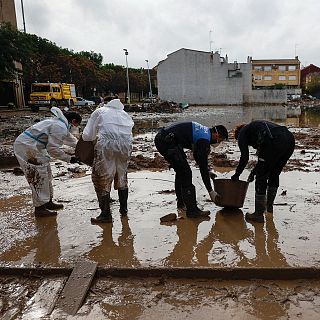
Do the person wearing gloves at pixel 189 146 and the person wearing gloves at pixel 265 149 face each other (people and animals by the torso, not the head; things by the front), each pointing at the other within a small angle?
yes

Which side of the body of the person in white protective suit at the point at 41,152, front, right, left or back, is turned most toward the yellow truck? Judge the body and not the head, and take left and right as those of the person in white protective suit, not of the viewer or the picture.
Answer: left

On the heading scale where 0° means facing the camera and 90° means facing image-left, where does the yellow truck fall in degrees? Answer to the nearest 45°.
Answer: approximately 45°

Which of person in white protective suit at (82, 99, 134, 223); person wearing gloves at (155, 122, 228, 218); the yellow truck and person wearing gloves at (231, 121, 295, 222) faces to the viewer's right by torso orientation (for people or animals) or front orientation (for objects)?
person wearing gloves at (155, 122, 228, 218)

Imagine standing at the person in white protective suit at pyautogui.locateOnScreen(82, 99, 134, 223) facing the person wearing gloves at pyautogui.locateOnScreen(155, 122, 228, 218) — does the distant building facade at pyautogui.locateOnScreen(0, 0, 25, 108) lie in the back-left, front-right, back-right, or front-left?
back-left

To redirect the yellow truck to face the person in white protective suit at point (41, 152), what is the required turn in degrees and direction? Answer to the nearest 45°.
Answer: approximately 45° to its left

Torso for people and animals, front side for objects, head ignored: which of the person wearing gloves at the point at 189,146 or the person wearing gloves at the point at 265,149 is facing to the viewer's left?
the person wearing gloves at the point at 265,149

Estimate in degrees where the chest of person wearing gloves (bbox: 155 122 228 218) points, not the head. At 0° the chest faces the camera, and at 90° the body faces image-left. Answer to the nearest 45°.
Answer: approximately 270°

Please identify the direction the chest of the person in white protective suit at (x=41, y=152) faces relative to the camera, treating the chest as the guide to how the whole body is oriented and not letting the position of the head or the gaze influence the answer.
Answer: to the viewer's right

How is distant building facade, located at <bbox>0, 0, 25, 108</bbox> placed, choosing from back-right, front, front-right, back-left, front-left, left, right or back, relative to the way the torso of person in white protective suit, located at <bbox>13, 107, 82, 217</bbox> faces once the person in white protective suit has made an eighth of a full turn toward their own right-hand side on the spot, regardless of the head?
back-left

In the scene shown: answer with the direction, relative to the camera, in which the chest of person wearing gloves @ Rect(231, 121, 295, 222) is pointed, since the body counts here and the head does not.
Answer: to the viewer's left

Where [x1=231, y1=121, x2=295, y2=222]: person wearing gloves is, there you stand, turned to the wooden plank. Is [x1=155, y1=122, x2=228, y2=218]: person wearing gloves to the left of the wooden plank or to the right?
right

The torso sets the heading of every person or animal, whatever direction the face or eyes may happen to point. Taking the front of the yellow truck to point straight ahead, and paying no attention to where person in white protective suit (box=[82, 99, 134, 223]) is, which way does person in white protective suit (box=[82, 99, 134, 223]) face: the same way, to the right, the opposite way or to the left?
to the right

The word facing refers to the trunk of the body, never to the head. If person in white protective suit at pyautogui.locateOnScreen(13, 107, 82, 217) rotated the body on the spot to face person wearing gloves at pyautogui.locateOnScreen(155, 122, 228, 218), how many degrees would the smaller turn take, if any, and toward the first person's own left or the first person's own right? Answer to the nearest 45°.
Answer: approximately 45° to the first person's own right

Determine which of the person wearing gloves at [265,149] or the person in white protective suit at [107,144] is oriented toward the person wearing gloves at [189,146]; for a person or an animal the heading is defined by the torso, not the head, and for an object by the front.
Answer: the person wearing gloves at [265,149]

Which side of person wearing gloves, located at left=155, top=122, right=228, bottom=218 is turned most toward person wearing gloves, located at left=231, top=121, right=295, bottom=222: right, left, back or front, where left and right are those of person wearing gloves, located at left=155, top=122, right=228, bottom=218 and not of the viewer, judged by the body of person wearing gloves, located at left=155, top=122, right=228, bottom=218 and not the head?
front

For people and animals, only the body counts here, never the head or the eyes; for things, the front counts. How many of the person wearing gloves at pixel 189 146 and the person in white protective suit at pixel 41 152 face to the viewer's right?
2

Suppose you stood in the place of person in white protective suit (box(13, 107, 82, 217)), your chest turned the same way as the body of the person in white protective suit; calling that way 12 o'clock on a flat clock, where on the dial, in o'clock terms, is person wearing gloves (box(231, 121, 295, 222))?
The person wearing gloves is roughly at 1 o'clock from the person in white protective suit.

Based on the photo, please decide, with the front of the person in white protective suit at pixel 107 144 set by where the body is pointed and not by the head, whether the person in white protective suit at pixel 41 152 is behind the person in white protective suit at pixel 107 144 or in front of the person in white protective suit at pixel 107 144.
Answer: in front

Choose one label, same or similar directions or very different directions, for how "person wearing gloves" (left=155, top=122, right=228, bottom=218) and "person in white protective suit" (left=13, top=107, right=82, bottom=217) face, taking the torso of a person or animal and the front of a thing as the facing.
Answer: same or similar directions

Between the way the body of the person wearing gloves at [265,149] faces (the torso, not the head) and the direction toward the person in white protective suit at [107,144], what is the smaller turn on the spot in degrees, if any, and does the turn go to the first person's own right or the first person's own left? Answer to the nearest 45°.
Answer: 0° — they already face them
